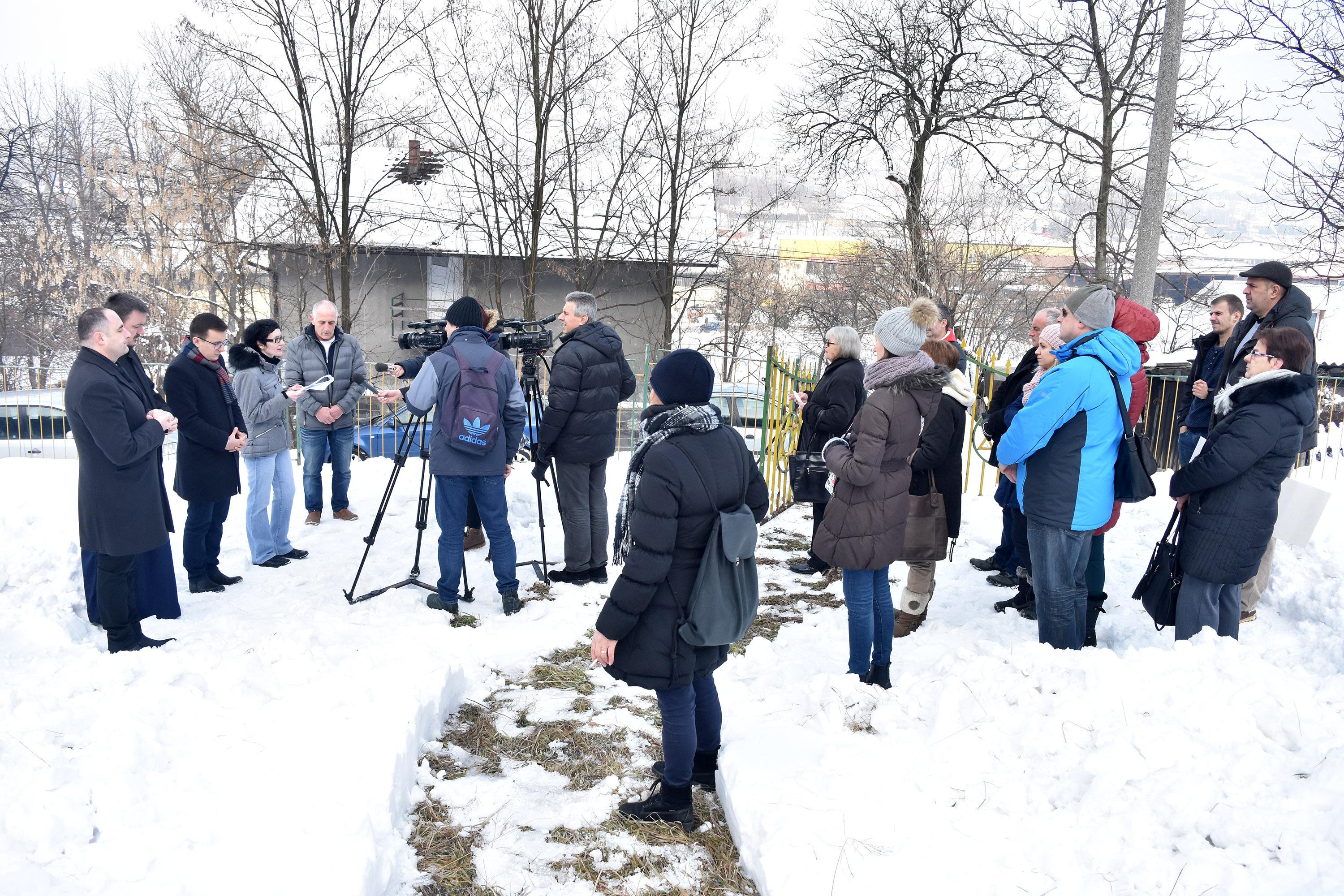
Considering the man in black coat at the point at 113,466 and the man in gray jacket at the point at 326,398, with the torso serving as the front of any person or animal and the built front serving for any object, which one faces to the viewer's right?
the man in black coat

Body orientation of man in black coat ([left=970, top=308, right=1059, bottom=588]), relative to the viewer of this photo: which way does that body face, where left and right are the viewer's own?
facing to the left of the viewer

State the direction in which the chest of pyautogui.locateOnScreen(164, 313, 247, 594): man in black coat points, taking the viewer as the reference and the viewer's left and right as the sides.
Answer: facing to the right of the viewer

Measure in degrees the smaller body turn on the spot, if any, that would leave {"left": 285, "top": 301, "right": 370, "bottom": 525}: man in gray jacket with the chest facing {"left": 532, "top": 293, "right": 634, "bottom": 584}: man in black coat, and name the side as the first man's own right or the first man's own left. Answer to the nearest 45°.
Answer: approximately 45° to the first man's own left

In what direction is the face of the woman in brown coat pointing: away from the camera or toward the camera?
away from the camera

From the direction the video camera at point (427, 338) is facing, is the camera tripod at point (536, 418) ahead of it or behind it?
behind

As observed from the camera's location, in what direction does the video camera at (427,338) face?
facing to the left of the viewer

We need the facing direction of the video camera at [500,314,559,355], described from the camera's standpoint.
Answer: facing to the left of the viewer

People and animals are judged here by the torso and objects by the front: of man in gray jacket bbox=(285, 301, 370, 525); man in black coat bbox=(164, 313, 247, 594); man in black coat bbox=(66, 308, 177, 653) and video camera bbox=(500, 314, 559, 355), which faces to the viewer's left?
the video camera

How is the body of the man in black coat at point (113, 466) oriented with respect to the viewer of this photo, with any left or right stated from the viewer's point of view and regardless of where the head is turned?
facing to the right of the viewer

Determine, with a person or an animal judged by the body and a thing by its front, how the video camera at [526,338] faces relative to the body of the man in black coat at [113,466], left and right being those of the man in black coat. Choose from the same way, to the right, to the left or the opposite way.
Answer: the opposite way

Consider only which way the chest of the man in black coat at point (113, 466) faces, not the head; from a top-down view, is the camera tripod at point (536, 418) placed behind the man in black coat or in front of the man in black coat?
in front
